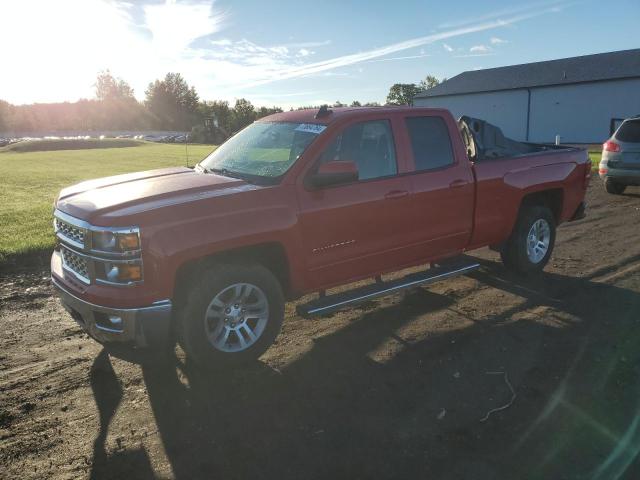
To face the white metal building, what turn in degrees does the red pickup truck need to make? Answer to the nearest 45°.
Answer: approximately 180°

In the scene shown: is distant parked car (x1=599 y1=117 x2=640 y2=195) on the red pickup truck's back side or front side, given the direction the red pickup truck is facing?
on the back side

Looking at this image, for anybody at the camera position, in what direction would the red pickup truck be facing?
facing the viewer and to the left of the viewer

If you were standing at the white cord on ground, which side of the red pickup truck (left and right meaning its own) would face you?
left
